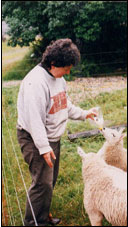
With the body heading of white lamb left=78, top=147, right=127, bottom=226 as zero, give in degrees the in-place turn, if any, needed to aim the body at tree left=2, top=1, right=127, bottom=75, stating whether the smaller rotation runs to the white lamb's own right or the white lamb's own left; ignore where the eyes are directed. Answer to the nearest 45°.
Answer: approximately 45° to the white lamb's own right

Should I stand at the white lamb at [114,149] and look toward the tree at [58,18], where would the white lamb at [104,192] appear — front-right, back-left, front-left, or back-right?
back-left

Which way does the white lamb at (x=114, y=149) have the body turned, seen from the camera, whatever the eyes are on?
to the viewer's left

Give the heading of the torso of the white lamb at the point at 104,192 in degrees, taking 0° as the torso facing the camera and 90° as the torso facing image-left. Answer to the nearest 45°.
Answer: approximately 135°

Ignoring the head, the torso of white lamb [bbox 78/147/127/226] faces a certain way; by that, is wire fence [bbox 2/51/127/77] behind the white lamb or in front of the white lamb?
in front
